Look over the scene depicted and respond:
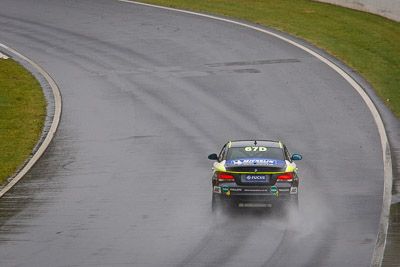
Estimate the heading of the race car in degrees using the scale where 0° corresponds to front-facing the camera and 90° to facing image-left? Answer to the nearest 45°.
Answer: approximately 180°
